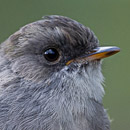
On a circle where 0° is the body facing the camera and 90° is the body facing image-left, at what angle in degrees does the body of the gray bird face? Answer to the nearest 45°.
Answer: approximately 270°
